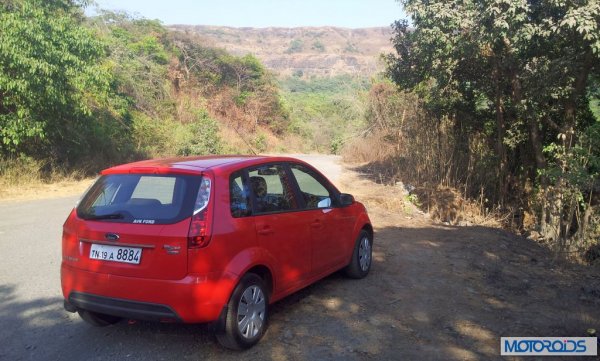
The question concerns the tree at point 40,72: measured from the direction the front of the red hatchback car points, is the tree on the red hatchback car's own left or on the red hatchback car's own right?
on the red hatchback car's own left

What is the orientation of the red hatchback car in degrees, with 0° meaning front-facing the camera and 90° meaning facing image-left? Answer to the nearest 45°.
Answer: approximately 225°

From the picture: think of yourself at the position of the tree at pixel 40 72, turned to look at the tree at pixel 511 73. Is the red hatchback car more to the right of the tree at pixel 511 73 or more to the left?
right

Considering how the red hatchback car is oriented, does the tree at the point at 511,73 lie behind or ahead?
ahead
